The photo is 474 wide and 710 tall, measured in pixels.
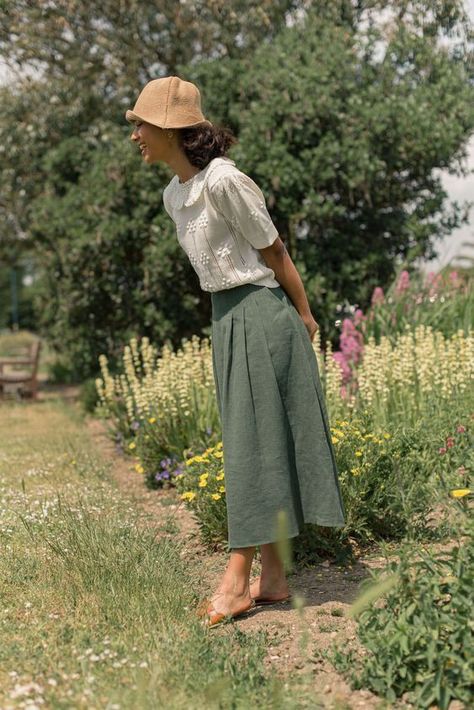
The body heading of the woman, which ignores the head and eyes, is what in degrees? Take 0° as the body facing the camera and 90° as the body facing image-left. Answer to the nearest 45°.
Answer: approximately 45°

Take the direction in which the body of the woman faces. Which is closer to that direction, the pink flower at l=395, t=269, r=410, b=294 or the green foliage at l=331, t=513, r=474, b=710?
the green foliage

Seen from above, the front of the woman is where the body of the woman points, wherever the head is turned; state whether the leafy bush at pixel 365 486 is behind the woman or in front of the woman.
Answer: behind

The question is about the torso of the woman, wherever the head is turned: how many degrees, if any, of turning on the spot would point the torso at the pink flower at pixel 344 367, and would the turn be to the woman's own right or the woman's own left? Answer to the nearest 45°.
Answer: approximately 135° to the woman's own right

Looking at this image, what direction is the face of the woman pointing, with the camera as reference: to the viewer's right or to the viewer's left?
to the viewer's left

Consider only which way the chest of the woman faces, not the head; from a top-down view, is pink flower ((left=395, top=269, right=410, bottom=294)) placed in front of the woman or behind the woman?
behind

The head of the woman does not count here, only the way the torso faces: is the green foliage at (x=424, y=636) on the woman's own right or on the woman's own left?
on the woman's own left
